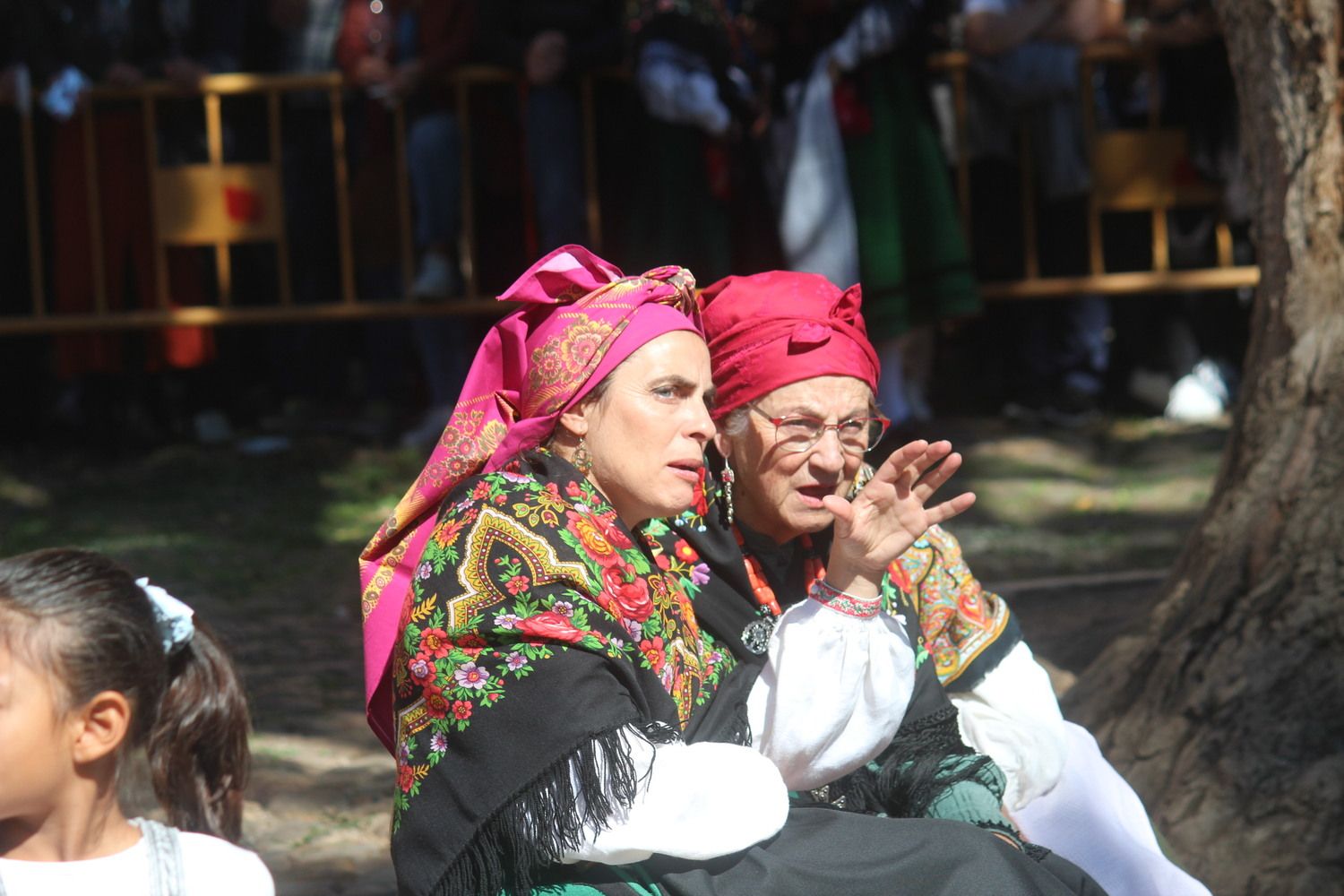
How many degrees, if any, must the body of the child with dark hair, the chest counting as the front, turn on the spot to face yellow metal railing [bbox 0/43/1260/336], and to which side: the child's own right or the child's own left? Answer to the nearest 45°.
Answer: approximately 135° to the child's own right

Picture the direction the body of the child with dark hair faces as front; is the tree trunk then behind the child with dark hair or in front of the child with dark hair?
behind

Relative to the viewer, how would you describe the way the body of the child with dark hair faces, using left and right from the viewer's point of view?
facing the viewer and to the left of the viewer

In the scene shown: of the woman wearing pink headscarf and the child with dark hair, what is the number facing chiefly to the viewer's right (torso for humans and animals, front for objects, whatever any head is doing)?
1

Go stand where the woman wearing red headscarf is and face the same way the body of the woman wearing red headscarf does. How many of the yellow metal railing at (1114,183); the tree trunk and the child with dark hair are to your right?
1

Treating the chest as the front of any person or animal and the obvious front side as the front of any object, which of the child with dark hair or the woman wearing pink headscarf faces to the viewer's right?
the woman wearing pink headscarf

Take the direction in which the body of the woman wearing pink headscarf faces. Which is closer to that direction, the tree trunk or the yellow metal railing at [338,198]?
the tree trunk

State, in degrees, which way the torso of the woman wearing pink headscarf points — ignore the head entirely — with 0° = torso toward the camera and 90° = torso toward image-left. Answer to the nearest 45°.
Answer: approximately 270°

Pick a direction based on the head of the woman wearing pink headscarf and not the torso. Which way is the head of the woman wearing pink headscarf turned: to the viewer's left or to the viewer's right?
to the viewer's right

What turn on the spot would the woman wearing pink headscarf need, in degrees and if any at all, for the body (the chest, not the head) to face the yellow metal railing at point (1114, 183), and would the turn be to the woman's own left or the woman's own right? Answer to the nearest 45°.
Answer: approximately 90° to the woman's own left

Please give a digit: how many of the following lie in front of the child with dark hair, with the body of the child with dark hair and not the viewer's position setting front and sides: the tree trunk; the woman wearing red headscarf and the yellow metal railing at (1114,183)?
0

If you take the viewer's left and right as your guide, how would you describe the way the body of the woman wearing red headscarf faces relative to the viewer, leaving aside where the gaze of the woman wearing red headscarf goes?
facing the viewer and to the right of the viewer

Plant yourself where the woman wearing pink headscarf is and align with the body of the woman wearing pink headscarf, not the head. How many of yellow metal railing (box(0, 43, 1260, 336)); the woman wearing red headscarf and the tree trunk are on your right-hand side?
0

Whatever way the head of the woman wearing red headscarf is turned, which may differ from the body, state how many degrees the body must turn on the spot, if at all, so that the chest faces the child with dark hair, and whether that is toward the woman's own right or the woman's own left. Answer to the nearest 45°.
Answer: approximately 90° to the woman's own right

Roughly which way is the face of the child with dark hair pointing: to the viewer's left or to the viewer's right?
to the viewer's left
